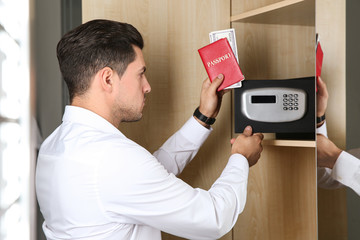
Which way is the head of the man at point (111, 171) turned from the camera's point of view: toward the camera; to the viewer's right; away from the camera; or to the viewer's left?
to the viewer's right

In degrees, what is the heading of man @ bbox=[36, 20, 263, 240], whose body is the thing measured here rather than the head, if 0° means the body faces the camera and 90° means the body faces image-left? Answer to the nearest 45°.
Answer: approximately 225°

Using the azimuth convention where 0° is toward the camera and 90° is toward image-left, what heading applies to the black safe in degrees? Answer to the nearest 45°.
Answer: approximately 0°

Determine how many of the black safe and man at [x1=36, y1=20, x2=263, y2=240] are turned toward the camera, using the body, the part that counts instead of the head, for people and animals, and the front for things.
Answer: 1
